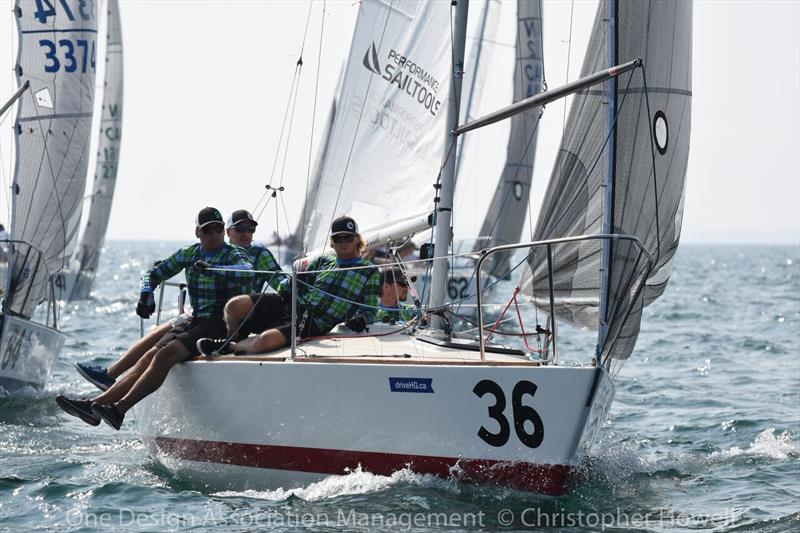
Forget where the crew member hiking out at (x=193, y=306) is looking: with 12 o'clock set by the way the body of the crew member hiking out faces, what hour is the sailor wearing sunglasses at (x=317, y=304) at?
The sailor wearing sunglasses is roughly at 8 o'clock from the crew member hiking out.

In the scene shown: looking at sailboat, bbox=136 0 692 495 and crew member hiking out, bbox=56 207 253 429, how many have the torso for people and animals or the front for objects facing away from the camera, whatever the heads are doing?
0

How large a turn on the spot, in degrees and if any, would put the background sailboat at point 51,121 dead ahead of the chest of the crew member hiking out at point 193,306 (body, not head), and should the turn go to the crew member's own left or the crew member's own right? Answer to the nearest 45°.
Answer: approximately 135° to the crew member's own right

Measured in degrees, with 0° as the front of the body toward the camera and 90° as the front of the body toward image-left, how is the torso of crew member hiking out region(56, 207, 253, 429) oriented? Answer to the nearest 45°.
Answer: approximately 45°

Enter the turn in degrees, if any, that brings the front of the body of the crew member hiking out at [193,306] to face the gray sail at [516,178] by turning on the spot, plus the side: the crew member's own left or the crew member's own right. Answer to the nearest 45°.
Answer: approximately 180°
